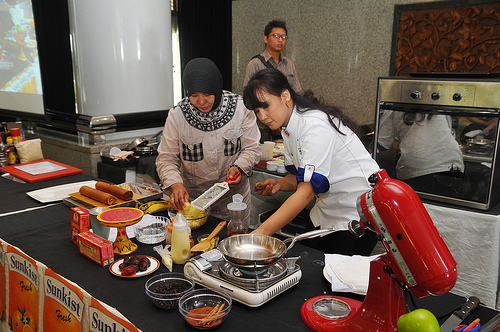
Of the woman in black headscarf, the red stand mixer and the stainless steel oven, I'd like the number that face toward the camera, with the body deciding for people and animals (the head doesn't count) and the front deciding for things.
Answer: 2

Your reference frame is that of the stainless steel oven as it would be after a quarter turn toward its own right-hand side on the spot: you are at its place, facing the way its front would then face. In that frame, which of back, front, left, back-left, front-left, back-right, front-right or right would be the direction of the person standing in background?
front-right

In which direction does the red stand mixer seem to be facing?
to the viewer's left

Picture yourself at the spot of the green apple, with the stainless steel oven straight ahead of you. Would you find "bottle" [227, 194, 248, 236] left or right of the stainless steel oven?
left

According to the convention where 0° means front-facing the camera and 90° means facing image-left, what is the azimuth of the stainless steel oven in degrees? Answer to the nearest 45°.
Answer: approximately 0°

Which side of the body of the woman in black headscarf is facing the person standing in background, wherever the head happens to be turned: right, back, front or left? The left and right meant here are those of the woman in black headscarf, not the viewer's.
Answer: back

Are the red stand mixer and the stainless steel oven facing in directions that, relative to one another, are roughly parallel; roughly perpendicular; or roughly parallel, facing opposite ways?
roughly perpendicular
